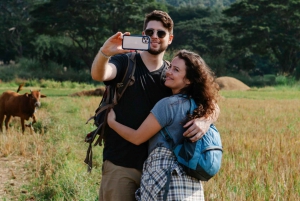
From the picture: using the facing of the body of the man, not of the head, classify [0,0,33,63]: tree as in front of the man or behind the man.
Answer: behind

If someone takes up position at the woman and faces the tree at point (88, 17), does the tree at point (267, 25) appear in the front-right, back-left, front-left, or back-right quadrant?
front-right

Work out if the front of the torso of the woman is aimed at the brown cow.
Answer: no

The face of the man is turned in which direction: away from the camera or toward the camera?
toward the camera

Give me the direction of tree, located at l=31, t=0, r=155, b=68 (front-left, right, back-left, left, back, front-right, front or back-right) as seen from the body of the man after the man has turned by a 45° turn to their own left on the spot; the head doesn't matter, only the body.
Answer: back-left

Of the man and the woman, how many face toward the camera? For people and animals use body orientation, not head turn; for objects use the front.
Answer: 1

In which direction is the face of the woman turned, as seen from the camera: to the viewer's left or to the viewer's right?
to the viewer's left

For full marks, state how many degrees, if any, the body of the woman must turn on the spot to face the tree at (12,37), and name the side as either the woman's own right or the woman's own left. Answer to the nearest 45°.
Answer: approximately 90° to the woman's own right

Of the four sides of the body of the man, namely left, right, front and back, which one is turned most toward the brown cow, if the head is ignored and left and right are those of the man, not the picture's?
back

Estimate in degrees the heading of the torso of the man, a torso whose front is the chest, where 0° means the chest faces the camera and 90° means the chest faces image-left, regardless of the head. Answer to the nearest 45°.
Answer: approximately 0°

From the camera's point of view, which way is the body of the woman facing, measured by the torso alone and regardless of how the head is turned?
to the viewer's left
